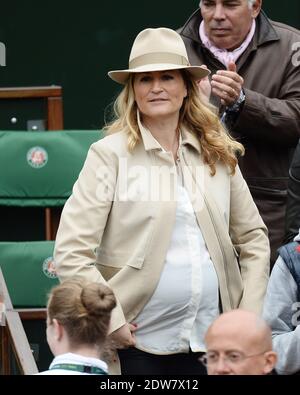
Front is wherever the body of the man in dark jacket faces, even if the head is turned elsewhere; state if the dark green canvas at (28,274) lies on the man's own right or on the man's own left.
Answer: on the man's own right

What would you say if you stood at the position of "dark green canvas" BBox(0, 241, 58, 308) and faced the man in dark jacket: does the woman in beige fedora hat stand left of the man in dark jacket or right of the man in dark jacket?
right

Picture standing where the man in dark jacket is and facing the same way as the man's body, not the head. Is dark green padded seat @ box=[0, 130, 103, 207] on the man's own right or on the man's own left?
on the man's own right

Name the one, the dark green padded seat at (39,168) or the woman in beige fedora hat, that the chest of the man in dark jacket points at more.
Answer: the woman in beige fedora hat

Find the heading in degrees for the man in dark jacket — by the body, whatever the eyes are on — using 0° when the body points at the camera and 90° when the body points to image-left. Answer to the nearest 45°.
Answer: approximately 45°
